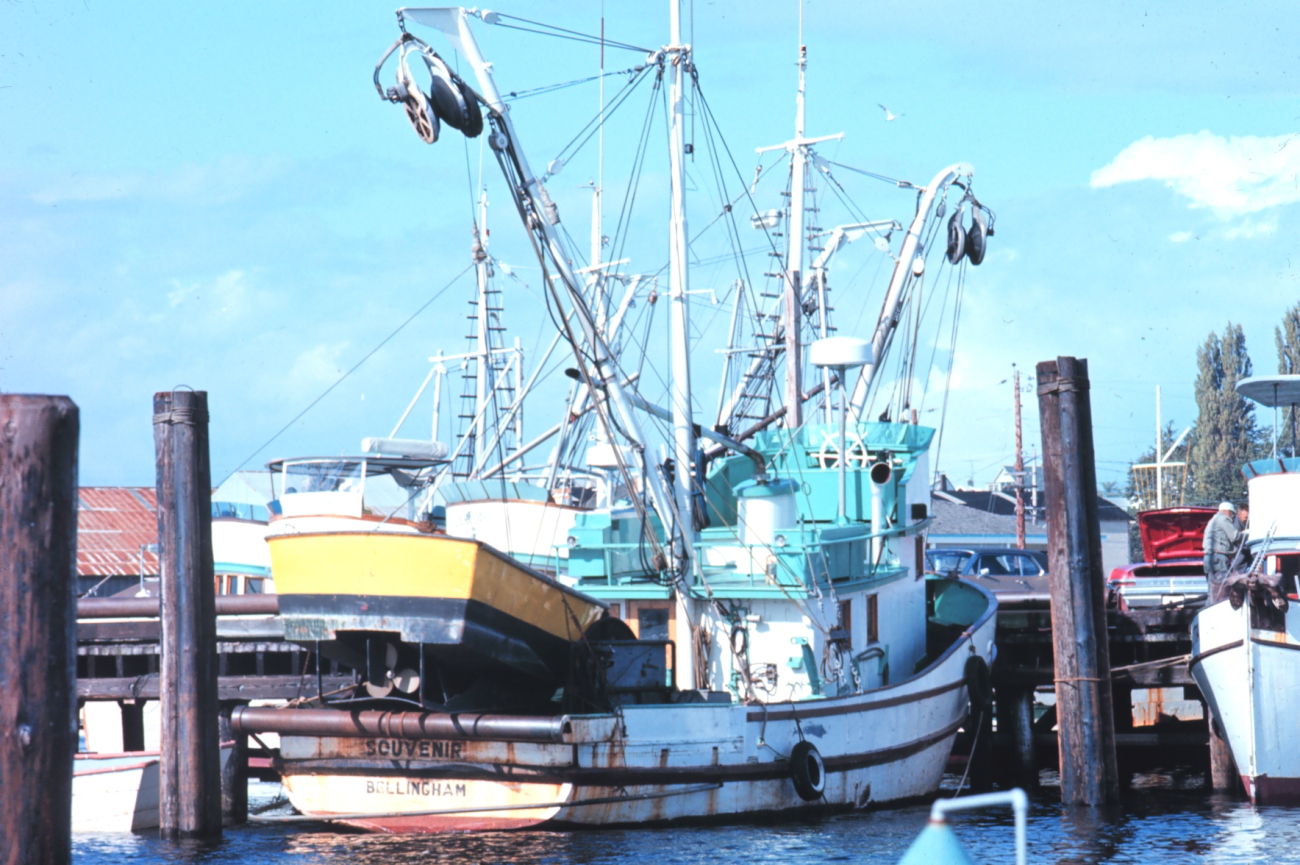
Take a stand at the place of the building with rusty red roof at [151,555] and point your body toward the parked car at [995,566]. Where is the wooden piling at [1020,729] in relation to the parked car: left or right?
right

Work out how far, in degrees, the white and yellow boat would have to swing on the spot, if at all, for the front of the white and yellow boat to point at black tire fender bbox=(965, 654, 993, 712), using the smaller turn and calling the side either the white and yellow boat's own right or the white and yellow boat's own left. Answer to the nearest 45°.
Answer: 0° — it already faces it

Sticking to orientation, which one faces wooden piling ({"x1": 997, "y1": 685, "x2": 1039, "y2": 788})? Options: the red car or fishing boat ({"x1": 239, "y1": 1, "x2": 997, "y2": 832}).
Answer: the fishing boat

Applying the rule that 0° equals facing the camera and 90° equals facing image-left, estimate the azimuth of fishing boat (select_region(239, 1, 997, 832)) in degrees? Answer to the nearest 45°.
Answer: approximately 225°

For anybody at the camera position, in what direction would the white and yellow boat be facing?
facing away from the viewer and to the right of the viewer
